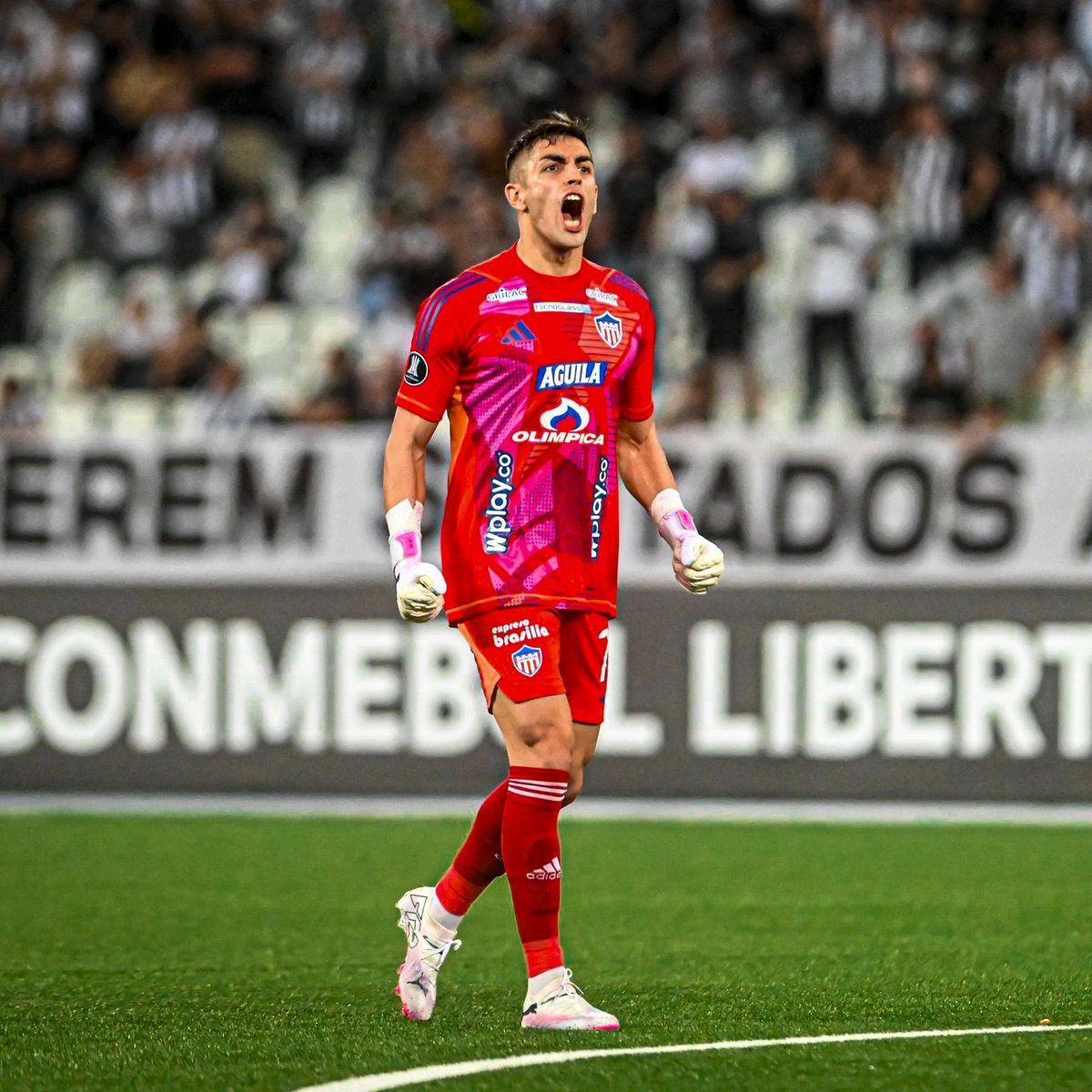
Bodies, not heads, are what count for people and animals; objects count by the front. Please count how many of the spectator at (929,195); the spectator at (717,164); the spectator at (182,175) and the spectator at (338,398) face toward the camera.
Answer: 4

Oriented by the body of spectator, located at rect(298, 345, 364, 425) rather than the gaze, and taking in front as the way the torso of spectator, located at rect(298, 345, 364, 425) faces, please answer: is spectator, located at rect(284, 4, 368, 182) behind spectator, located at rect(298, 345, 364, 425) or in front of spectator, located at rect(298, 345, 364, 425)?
behind

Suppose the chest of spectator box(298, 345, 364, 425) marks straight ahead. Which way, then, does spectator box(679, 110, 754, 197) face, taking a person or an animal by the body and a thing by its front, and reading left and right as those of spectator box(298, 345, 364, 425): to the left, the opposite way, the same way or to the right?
the same way

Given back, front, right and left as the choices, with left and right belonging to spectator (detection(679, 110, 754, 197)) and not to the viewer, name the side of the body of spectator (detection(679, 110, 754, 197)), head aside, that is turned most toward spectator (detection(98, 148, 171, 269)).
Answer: right

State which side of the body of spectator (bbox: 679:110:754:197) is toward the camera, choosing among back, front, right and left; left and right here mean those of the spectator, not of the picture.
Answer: front

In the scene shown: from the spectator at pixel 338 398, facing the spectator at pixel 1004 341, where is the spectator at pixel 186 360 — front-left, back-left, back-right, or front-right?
back-left

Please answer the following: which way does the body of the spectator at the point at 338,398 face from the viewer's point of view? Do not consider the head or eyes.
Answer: toward the camera

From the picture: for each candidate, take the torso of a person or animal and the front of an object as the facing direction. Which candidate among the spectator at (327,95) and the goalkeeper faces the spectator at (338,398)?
the spectator at (327,95)

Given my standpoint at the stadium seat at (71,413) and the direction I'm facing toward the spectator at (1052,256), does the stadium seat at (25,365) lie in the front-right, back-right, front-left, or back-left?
back-left

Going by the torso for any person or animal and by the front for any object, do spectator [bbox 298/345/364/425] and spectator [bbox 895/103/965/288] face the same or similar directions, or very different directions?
same or similar directions

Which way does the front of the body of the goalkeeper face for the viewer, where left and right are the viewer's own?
facing the viewer and to the right of the viewer

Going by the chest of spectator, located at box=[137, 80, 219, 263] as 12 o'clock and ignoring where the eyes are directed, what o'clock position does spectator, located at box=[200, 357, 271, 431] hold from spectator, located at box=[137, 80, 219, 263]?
spectator, located at box=[200, 357, 271, 431] is roughly at 12 o'clock from spectator, located at box=[137, 80, 219, 263].

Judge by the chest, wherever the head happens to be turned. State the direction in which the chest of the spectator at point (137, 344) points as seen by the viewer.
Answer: toward the camera

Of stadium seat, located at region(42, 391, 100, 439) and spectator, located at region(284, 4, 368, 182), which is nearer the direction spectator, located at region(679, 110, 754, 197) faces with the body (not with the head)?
the stadium seat
